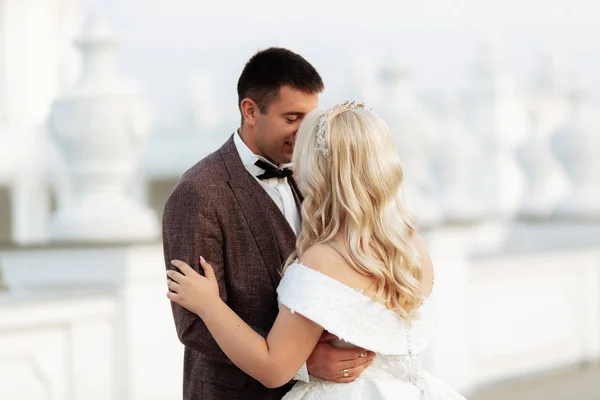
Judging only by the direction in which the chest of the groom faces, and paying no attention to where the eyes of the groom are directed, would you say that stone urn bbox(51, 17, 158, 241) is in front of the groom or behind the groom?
behind

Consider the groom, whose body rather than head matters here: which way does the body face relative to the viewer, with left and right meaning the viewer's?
facing the viewer and to the right of the viewer

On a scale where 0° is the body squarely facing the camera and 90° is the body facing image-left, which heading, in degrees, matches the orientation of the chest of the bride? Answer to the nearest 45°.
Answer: approximately 135°

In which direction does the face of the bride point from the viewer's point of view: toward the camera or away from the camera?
away from the camera

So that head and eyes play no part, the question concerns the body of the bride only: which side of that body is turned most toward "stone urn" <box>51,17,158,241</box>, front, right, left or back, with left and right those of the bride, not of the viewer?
front

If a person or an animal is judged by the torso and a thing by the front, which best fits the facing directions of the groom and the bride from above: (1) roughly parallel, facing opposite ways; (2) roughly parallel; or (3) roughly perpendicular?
roughly parallel, facing opposite ways
